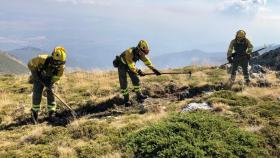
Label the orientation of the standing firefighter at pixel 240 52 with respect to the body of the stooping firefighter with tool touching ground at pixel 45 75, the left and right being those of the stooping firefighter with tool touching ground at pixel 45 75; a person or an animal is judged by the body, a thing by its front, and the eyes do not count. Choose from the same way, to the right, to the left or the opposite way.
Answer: to the right

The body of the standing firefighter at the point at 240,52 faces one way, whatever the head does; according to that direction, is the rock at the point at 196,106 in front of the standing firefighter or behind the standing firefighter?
in front

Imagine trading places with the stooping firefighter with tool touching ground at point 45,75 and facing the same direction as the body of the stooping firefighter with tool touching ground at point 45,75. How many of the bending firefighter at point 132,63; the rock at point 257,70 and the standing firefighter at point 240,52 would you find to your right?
0

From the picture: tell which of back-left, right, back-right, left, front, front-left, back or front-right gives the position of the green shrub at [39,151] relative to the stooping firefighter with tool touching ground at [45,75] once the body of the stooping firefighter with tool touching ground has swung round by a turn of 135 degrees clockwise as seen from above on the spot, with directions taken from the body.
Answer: left

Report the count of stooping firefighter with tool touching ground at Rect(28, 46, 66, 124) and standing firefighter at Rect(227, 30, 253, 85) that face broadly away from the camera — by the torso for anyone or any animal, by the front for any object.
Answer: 0

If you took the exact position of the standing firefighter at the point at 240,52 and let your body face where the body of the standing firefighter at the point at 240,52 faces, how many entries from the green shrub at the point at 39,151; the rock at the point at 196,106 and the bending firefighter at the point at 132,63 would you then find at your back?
0

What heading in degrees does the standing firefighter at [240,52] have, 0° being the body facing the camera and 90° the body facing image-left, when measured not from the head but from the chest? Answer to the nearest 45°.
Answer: approximately 0°

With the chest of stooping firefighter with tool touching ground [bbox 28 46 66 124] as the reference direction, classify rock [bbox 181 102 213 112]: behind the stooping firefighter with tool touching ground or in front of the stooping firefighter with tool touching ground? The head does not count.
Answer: in front

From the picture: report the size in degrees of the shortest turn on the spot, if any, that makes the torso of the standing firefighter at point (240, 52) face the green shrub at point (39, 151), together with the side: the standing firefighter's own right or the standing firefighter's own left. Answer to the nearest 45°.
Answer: approximately 45° to the standing firefighter's own right

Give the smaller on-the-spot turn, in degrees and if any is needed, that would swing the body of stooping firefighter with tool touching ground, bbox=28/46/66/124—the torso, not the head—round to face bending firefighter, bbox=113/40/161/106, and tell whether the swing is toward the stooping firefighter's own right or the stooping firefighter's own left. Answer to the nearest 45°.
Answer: approximately 45° to the stooping firefighter's own left
